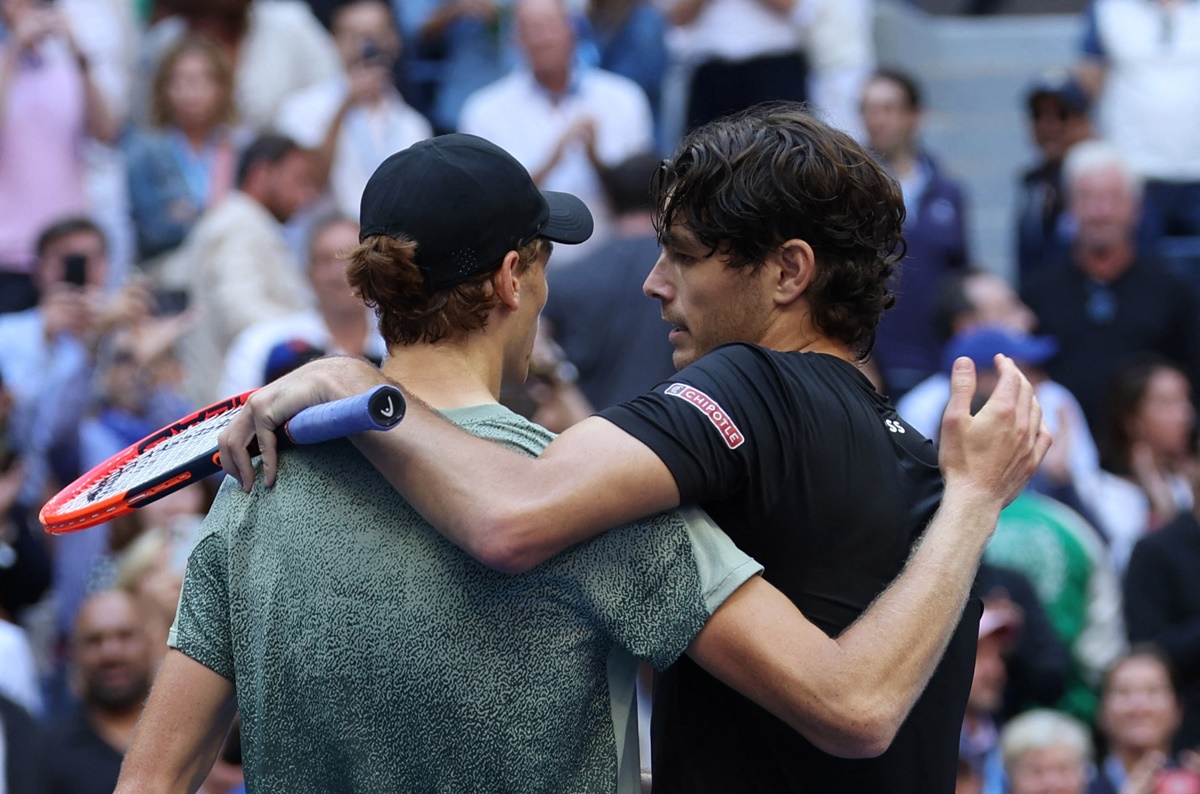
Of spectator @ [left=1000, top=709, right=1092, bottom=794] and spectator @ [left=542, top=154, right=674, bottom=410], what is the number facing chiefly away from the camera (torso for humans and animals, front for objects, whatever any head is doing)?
1

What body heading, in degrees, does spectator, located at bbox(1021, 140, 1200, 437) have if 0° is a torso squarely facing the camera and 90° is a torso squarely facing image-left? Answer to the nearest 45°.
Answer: approximately 0°

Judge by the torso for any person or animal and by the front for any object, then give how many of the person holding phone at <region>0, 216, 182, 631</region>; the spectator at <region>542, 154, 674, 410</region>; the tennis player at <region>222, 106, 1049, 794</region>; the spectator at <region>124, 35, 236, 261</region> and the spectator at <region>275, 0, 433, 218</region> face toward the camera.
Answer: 3

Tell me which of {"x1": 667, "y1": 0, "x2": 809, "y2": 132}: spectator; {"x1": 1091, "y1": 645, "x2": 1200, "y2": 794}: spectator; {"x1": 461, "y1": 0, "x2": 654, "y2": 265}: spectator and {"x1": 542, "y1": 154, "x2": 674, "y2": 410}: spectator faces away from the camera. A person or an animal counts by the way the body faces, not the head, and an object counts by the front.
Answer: {"x1": 542, "y1": 154, "x2": 674, "y2": 410}: spectator

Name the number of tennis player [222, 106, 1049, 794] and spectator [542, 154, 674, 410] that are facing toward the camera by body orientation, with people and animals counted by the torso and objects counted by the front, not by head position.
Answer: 0

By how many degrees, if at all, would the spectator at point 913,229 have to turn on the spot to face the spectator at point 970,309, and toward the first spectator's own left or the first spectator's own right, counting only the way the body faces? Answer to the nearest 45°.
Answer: approximately 45° to the first spectator's own left

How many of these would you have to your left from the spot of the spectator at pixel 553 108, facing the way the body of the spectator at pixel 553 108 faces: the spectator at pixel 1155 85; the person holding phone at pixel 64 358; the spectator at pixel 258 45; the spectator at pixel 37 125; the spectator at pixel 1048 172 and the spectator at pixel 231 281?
2

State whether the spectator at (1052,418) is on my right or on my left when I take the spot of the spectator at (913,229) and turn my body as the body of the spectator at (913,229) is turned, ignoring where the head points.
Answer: on my left

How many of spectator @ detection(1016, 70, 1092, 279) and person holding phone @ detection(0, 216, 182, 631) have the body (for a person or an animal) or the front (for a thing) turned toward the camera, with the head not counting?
2

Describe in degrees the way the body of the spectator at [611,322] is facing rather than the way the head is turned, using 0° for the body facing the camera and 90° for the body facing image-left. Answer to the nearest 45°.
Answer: approximately 180°

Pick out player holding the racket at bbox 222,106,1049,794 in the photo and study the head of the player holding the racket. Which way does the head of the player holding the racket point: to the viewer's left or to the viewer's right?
to the viewer's left
